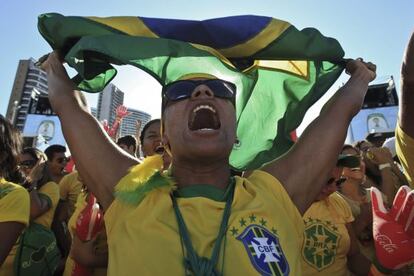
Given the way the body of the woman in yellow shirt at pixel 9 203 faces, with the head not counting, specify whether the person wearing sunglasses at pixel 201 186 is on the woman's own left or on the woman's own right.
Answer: on the woman's own left

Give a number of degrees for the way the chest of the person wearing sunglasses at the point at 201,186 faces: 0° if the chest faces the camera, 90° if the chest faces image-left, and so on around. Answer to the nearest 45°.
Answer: approximately 0°

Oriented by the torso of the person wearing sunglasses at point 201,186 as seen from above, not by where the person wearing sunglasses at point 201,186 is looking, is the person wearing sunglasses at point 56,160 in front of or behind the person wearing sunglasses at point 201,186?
behind

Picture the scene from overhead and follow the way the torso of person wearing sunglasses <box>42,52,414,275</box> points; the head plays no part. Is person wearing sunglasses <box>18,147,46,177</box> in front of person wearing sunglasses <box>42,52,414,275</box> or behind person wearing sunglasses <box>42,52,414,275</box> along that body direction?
behind

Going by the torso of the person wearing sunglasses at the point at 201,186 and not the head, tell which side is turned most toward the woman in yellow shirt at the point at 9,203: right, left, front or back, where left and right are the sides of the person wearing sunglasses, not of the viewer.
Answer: right
